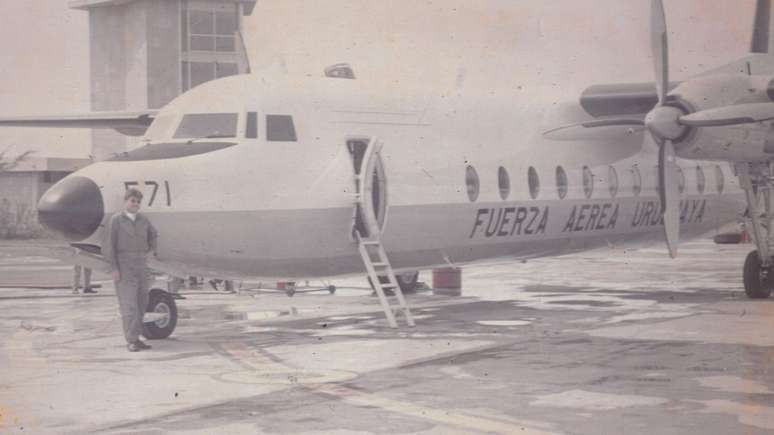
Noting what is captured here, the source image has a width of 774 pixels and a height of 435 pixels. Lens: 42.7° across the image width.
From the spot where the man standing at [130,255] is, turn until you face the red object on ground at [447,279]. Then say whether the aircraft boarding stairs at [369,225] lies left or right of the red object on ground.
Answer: right

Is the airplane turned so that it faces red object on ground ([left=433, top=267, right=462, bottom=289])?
no

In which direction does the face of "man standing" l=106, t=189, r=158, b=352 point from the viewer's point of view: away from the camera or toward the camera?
toward the camera

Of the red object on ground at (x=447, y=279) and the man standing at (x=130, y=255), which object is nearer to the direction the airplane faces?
the man standing

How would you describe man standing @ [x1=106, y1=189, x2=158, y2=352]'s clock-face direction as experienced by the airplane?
The man standing is roughly at 12 o'clock from the airplane.

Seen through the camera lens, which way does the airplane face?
facing the viewer and to the left of the viewer
